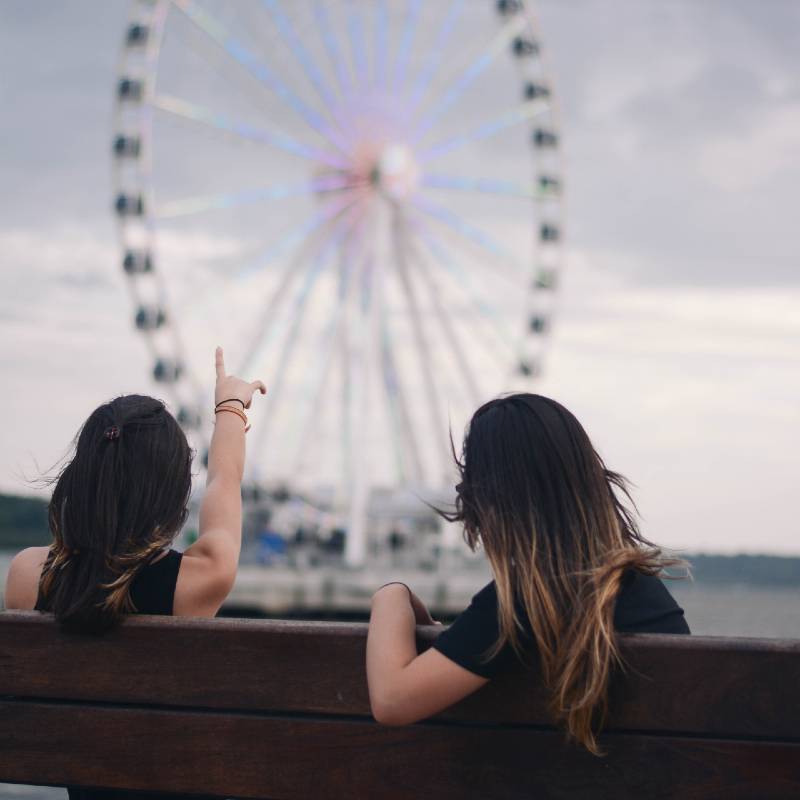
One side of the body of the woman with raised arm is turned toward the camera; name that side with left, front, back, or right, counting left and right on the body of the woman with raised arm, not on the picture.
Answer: back

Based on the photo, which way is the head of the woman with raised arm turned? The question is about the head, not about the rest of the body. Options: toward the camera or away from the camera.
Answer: away from the camera

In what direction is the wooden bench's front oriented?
away from the camera

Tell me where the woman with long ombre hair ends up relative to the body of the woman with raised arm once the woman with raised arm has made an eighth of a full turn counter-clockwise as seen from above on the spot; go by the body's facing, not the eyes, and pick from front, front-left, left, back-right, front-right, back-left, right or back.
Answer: back
